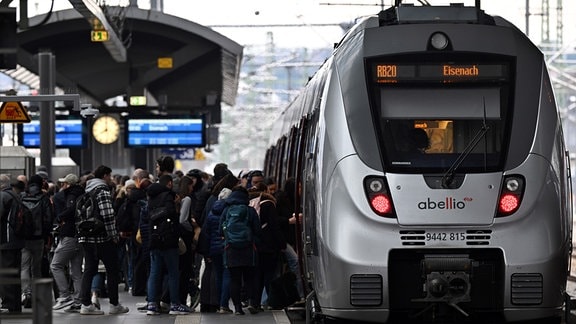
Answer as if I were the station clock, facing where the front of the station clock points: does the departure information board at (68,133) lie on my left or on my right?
on my right

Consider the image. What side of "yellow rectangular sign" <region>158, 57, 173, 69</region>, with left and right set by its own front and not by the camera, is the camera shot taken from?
front

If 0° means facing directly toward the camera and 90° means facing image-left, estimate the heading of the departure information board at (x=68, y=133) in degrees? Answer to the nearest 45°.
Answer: approximately 0°

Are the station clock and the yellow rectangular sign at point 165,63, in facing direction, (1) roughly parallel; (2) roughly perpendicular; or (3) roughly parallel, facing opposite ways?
roughly parallel

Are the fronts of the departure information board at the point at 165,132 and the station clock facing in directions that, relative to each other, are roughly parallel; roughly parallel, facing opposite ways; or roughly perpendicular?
roughly parallel

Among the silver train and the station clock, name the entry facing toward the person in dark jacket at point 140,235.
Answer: the station clock

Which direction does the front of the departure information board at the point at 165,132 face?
toward the camera

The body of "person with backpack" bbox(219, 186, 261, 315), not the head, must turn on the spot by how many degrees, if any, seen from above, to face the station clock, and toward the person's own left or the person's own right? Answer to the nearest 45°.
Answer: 0° — they already face it

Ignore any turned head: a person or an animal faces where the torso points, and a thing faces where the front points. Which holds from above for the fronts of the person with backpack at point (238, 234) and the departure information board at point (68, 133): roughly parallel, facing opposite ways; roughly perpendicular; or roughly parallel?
roughly parallel, facing opposite ways

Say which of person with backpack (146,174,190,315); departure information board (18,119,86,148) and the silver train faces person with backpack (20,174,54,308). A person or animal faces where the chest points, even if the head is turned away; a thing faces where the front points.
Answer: the departure information board

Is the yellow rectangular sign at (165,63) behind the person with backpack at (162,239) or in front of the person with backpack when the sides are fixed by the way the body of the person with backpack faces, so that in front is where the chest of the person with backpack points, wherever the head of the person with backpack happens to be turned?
in front

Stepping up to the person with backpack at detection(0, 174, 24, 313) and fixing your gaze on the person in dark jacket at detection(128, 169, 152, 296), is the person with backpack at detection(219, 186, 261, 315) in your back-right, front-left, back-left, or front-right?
front-right

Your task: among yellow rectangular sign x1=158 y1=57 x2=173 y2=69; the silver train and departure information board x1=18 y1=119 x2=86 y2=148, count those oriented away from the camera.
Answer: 0

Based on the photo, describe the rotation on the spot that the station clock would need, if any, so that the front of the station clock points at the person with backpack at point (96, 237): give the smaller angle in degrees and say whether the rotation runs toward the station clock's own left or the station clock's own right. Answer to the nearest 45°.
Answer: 0° — it already faces them

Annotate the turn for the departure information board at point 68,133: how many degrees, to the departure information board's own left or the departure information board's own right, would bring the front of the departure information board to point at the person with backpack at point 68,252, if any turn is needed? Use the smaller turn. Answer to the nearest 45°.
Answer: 0° — it already faces them
